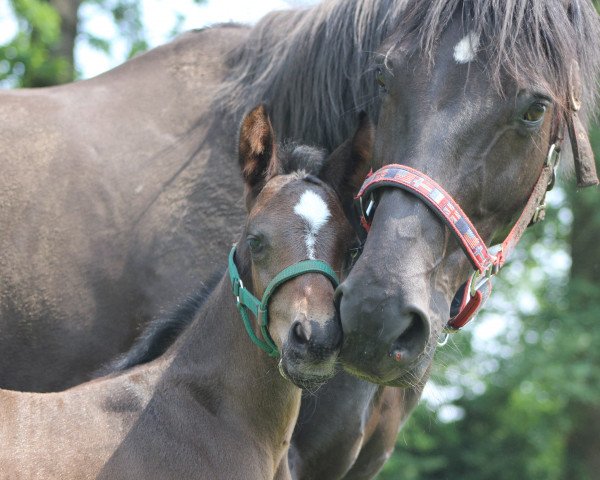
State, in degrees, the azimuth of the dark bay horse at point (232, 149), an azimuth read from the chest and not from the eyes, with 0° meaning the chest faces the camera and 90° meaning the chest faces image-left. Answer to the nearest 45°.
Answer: approximately 315°
